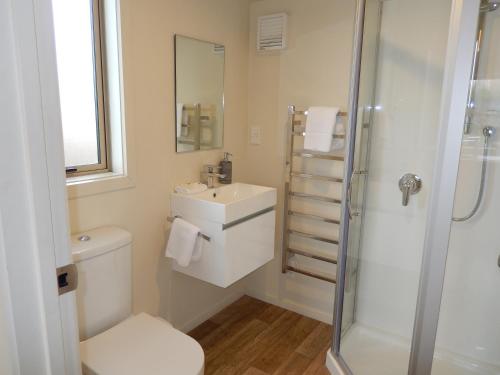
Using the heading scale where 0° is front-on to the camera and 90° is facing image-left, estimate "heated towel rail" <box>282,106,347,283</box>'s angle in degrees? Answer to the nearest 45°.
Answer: approximately 45°

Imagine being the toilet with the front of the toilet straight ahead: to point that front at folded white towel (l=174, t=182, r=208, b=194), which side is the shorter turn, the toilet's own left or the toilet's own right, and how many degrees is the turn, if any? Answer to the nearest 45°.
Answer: approximately 90° to the toilet's own left

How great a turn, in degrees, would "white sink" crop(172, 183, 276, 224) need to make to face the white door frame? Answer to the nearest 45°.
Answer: approximately 45° to its right

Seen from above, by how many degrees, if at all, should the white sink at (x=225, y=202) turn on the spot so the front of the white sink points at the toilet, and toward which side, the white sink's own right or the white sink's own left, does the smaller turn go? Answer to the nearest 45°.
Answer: approximately 90° to the white sink's own right

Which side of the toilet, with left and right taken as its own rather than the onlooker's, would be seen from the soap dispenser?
left
